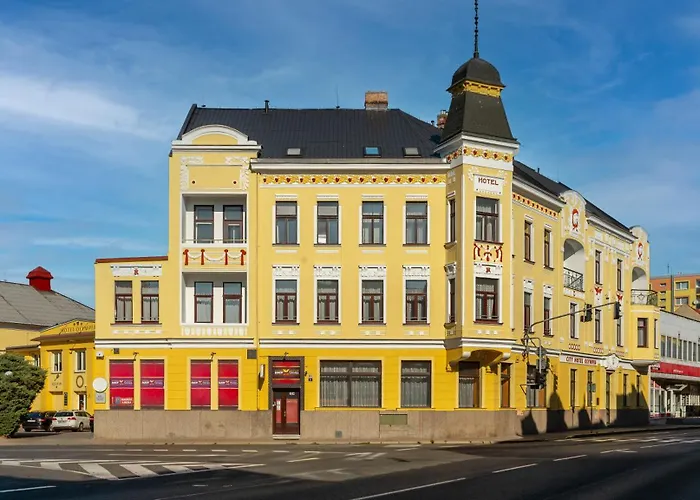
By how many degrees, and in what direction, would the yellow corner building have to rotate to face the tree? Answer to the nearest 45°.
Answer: approximately 135° to its right

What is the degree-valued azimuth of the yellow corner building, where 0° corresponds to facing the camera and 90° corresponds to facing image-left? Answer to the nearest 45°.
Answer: approximately 315°
